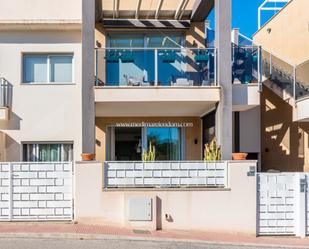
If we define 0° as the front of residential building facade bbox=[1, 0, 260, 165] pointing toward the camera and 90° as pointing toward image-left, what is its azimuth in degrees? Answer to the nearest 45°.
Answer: approximately 0°
